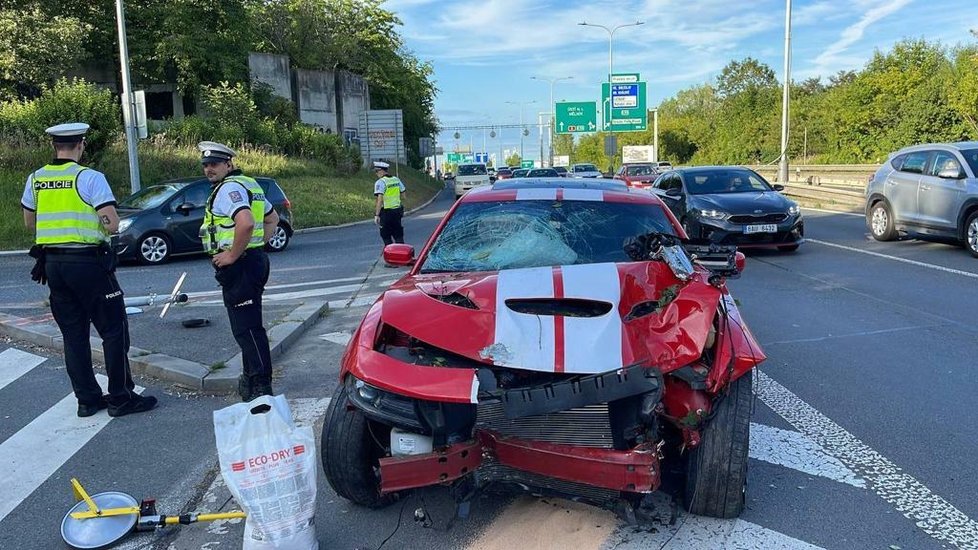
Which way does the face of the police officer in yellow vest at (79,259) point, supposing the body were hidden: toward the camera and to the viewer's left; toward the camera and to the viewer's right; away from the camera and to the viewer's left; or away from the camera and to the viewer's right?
away from the camera and to the viewer's right

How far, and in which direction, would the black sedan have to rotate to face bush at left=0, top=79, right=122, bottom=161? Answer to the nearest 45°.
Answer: approximately 135° to its right

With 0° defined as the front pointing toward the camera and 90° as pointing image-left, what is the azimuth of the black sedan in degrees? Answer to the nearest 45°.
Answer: approximately 315°

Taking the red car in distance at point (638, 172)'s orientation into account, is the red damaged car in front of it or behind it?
in front

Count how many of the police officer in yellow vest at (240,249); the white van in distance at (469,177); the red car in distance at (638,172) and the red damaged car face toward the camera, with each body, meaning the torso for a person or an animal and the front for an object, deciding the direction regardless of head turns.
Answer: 3

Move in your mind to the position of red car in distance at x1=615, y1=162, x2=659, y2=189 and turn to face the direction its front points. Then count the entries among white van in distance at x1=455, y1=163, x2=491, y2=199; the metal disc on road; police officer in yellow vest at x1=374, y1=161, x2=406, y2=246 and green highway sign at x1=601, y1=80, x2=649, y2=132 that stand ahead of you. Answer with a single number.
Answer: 2

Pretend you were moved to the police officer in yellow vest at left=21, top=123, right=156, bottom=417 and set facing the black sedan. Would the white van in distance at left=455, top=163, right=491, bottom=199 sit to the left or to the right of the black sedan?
left

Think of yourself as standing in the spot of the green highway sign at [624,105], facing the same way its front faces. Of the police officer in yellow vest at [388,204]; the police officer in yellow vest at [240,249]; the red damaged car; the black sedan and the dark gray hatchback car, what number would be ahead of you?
5

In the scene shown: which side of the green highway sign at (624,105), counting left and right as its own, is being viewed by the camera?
front

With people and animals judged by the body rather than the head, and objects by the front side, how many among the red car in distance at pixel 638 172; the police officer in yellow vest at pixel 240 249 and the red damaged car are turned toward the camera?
2

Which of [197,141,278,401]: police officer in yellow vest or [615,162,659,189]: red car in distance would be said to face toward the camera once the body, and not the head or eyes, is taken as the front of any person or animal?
the red car in distance

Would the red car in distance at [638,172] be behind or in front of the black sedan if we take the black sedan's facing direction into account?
behind

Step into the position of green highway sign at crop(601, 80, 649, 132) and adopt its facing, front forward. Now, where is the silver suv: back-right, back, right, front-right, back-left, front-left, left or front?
front

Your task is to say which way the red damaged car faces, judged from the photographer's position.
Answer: facing the viewer
